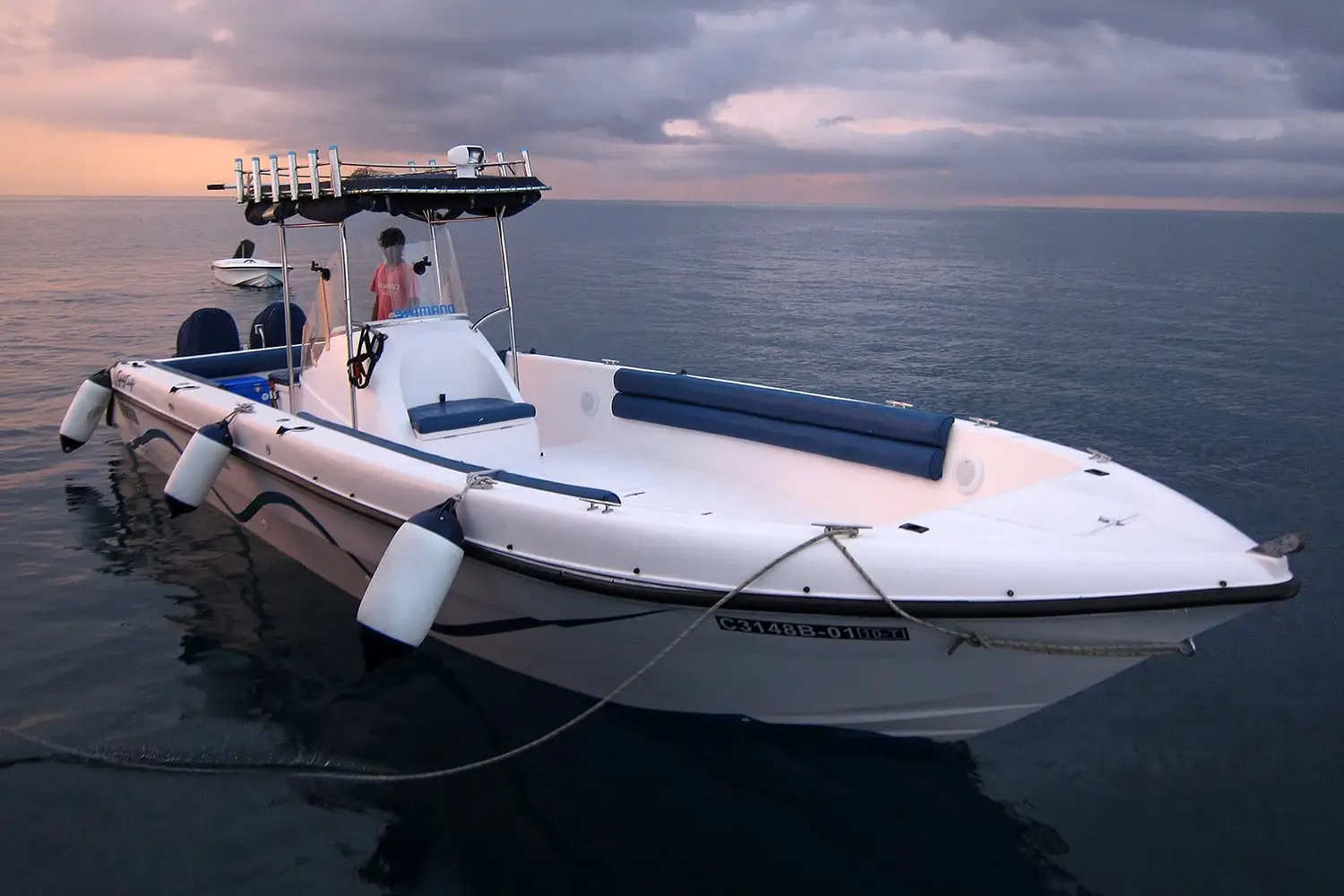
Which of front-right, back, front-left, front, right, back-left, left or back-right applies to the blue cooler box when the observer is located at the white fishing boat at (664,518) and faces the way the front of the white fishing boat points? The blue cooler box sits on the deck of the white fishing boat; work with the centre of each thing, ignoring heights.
back

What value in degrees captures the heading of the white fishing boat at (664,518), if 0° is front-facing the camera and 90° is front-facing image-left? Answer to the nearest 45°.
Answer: approximately 315°

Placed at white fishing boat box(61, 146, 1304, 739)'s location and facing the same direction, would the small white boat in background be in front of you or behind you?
behind
